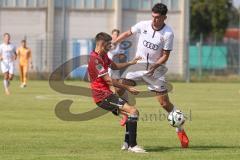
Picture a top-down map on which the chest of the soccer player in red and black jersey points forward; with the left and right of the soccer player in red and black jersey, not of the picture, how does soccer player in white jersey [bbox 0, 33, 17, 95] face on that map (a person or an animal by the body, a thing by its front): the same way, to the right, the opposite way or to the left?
to the right

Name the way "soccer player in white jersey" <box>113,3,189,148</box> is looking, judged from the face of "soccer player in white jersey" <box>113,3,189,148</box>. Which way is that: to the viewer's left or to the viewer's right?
to the viewer's left

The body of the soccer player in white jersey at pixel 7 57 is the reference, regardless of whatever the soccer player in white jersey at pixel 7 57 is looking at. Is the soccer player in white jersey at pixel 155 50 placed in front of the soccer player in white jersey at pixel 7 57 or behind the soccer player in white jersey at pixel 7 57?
in front

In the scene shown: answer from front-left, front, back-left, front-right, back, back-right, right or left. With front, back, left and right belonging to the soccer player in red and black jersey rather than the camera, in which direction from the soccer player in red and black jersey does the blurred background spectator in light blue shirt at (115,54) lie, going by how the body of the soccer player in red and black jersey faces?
left

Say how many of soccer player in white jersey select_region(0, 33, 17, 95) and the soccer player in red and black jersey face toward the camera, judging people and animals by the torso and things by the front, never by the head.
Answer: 1

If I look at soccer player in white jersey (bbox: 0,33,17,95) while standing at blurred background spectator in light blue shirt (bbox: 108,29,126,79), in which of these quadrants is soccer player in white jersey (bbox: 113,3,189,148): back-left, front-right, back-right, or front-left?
back-left

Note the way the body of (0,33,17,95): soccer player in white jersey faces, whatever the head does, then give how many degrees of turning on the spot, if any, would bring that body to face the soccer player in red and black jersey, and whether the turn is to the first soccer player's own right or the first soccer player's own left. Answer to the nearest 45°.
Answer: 0° — they already face them

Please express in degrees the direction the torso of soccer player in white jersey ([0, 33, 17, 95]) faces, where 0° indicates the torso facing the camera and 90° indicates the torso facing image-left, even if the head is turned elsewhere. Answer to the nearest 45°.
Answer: approximately 0°

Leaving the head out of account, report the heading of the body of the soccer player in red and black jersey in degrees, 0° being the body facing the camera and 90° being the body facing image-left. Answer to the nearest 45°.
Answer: approximately 270°

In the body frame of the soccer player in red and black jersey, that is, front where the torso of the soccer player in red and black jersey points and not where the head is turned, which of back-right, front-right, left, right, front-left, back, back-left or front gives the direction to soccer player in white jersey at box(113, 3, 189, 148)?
front-left

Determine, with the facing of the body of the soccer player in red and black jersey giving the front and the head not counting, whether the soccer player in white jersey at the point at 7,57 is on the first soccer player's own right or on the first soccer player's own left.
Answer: on the first soccer player's own left
